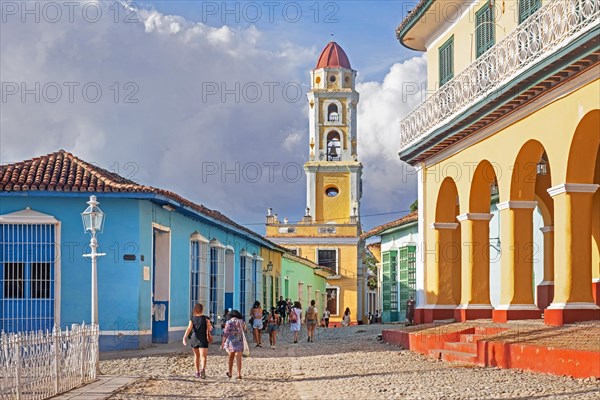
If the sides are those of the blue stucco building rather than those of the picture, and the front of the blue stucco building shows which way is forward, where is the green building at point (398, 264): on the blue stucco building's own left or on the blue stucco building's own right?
on the blue stucco building's own left

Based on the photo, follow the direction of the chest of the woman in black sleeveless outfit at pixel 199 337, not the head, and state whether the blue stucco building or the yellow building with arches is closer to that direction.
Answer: the blue stucco building

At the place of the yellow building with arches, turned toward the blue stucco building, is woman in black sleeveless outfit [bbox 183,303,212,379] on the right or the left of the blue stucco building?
left

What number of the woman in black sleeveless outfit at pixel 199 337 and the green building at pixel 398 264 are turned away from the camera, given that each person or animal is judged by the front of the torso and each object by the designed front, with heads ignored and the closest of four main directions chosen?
1

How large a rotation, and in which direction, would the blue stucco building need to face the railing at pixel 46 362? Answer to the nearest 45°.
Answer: approximately 45° to its right

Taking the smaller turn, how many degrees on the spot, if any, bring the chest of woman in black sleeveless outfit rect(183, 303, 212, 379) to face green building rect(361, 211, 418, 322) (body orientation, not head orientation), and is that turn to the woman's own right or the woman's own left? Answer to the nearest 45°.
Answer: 0° — they already face it

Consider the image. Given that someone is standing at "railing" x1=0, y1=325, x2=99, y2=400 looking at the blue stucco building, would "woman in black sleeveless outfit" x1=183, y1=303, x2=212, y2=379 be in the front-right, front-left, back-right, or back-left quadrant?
front-right

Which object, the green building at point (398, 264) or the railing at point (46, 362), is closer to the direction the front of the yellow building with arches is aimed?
the railing

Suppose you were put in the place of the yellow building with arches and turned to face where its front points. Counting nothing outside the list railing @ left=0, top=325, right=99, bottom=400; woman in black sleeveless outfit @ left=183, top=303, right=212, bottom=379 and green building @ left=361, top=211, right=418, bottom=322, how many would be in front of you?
2

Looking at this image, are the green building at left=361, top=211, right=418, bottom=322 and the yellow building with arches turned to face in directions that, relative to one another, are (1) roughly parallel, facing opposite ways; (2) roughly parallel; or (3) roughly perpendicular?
roughly parallel

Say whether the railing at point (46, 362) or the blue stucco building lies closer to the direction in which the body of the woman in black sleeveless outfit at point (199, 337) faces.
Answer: the blue stucco building

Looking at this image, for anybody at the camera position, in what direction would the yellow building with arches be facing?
facing the viewer and to the left of the viewer

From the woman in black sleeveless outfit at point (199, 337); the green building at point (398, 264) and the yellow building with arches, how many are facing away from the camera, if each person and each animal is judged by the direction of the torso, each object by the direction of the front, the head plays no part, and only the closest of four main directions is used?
1

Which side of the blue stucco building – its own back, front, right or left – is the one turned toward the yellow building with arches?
front

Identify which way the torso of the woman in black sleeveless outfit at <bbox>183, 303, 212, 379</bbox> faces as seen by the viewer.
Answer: away from the camera
